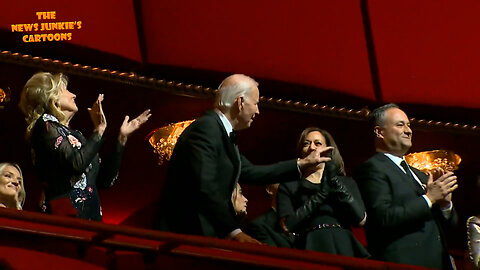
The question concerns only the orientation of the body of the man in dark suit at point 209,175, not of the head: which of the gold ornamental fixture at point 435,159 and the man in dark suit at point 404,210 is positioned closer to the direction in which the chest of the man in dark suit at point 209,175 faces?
the man in dark suit

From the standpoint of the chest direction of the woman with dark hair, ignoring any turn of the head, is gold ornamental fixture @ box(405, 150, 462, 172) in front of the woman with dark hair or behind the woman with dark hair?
behind

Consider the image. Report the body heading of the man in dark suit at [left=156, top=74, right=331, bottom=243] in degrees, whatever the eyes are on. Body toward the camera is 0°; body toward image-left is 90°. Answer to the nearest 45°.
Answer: approximately 270°

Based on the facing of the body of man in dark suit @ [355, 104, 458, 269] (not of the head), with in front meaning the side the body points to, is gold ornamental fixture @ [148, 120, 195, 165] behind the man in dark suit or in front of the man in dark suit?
behind

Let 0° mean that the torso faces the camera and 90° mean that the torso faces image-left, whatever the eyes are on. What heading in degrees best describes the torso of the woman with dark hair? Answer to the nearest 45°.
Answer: approximately 0°

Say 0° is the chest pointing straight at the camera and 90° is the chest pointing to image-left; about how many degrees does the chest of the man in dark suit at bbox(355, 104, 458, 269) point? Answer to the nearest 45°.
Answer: approximately 315°

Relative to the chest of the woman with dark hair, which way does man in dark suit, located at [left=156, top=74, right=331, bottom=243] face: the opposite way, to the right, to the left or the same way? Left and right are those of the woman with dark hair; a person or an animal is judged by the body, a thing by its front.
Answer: to the left

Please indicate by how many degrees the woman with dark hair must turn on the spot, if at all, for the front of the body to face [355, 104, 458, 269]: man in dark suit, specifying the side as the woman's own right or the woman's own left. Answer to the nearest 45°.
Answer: approximately 90° to the woman's own left

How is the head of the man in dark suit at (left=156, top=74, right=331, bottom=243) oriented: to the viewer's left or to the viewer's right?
to the viewer's right

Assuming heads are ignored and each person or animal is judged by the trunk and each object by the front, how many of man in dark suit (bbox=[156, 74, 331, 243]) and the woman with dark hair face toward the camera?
1
